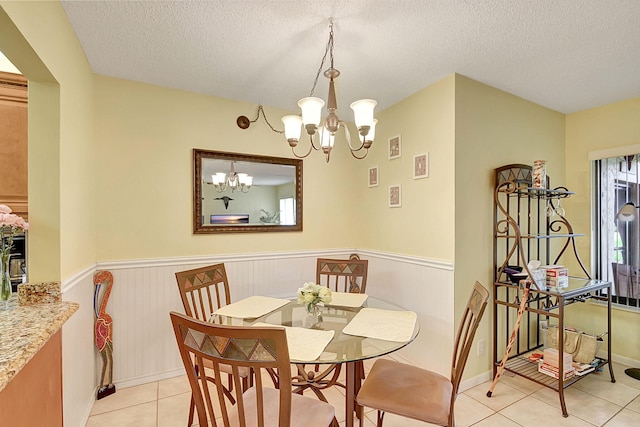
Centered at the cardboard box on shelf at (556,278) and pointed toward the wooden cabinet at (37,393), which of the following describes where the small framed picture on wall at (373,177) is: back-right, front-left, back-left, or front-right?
front-right

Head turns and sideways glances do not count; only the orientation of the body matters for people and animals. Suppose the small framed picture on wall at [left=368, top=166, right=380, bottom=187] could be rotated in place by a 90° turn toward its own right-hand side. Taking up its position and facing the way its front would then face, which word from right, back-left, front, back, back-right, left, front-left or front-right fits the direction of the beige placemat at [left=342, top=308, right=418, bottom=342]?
back-left

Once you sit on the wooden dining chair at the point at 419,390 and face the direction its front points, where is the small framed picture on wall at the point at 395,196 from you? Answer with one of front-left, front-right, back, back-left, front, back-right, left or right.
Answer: right

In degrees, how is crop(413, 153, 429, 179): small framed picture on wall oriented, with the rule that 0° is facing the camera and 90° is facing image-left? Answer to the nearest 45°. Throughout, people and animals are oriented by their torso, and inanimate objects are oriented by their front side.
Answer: approximately 45°

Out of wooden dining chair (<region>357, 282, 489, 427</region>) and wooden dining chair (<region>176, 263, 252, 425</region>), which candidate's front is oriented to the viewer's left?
wooden dining chair (<region>357, 282, 489, 427</region>)

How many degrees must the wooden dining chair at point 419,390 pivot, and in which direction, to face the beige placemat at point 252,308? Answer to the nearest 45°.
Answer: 0° — it already faces it

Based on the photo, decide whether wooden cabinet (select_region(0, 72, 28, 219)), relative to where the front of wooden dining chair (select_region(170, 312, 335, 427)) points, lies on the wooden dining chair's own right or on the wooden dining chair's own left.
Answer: on the wooden dining chair's own left

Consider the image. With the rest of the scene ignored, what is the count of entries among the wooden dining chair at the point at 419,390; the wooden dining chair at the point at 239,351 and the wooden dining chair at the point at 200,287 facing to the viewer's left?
1

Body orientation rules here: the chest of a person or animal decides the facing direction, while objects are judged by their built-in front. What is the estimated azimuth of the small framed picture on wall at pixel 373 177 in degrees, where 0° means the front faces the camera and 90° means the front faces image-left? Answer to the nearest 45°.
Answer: approximately 45°

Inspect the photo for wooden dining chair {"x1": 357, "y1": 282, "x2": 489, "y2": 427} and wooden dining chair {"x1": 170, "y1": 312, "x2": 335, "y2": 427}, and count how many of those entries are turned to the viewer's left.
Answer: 1

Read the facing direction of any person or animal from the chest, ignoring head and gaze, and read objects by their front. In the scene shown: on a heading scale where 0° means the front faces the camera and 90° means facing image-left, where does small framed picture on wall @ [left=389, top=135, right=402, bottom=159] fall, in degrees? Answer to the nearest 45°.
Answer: approximately 45°

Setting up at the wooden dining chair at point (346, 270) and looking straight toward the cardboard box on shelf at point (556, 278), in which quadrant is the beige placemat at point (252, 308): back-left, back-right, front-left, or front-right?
back-right

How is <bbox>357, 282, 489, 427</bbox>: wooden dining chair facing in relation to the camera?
to the viewer's left

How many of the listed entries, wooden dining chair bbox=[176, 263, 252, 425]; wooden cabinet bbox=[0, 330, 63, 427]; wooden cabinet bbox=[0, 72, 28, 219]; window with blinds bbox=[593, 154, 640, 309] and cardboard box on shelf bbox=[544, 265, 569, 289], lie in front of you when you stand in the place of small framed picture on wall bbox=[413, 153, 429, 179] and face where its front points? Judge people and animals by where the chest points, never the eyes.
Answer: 3

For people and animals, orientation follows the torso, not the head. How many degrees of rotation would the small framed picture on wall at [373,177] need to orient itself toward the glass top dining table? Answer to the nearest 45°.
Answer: approximately 45° to its left

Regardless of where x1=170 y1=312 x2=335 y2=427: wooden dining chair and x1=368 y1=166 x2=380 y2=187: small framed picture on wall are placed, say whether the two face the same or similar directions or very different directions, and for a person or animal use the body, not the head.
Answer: very different directions
